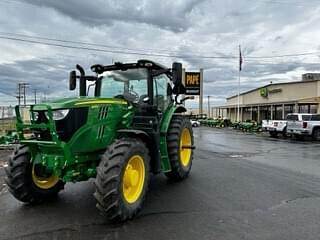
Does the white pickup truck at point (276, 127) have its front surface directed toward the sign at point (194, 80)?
no

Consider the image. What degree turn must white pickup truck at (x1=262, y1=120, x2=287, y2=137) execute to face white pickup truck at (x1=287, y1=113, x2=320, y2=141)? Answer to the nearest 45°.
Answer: approximately 90° to its right

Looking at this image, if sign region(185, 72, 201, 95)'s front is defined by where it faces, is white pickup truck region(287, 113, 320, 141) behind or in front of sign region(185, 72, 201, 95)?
in front

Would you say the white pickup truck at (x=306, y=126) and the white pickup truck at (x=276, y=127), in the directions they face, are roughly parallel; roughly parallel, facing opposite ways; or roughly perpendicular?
roughly parallel

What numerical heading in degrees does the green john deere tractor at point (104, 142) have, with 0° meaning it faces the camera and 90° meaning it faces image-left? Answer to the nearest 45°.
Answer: approximately 45°

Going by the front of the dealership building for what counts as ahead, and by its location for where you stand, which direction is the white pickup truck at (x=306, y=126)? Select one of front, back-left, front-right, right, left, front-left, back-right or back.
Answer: front-left

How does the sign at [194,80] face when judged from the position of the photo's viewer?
facing the viewer

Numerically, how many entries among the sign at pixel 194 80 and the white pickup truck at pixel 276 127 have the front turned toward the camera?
1

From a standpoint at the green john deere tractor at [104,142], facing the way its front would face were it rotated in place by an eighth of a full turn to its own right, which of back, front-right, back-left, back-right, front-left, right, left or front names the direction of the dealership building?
back-right

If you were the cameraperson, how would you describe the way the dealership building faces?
facing the viewer and to the left of the viewer

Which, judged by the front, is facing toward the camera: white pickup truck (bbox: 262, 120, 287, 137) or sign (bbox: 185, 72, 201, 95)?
the sign

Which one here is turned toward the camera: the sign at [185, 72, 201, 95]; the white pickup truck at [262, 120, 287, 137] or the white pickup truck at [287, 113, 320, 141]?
the sign

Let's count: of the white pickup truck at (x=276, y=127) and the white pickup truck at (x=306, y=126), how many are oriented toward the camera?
0

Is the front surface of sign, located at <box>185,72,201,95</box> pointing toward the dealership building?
no
